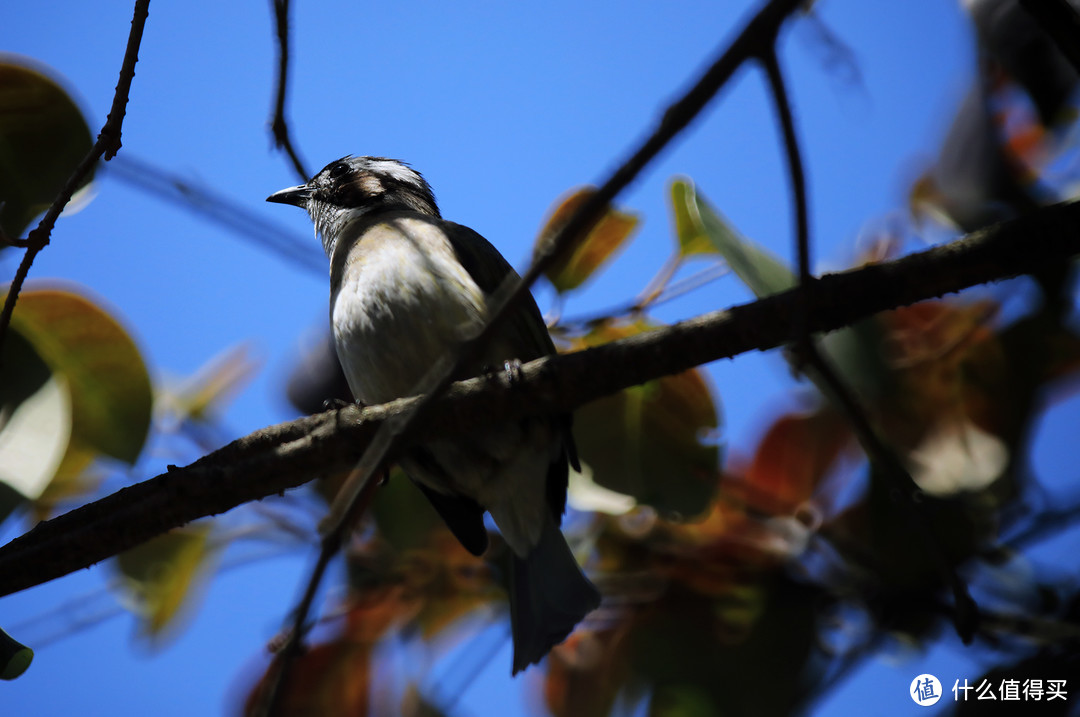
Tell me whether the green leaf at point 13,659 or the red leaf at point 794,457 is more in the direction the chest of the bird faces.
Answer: the green leaf

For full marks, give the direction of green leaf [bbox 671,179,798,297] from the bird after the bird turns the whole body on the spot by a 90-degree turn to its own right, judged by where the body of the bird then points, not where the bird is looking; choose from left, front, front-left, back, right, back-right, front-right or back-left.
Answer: back

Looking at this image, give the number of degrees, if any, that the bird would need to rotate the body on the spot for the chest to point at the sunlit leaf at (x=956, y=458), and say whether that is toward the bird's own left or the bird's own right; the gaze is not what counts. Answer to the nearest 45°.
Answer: approximately 90° to the bird's own left

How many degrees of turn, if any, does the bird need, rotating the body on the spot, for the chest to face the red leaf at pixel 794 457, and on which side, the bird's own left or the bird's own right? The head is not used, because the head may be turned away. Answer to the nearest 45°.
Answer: approximately 90° to the bird's own left

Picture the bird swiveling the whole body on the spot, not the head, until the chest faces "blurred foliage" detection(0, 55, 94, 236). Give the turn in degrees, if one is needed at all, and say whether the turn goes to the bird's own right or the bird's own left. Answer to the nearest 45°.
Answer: approximately 45° to the bird's own right

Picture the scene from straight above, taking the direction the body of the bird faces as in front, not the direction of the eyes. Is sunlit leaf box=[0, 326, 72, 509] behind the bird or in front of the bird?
in front

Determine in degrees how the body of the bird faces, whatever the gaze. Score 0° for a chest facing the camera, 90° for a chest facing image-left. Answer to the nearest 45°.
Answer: approximately 45°
